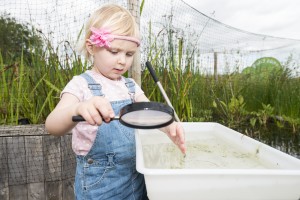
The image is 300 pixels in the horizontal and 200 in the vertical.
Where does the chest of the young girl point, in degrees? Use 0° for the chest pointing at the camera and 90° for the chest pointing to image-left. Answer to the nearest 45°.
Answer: approximately 315°

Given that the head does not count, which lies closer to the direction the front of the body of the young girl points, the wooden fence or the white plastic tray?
the white plastic tray

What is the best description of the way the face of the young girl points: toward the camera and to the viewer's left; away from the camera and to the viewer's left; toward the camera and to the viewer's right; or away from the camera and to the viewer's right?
toward the camera and to the viewer's right

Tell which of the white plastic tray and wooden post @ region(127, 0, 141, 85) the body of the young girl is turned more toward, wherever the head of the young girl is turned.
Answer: the white plastic tray

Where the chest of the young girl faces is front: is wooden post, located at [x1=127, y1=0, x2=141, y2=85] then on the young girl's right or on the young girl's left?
on the young girl's left
